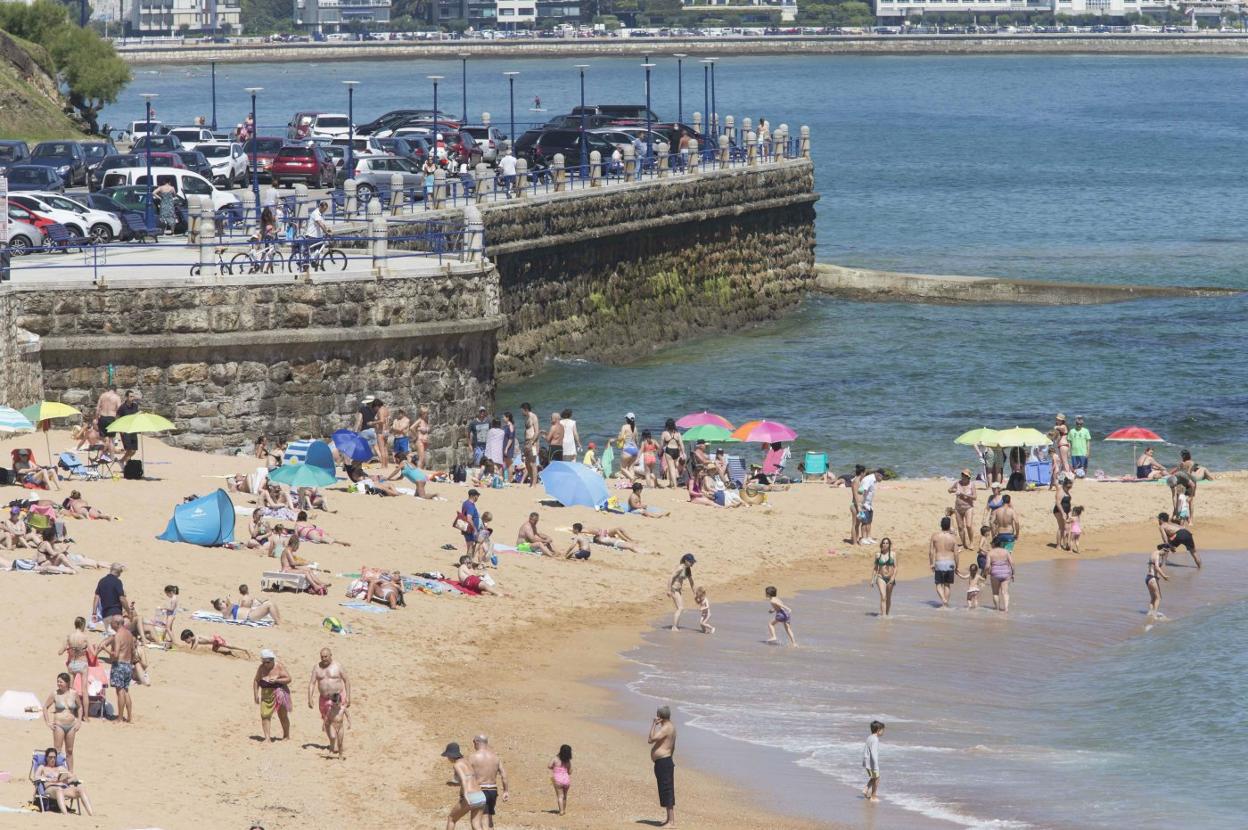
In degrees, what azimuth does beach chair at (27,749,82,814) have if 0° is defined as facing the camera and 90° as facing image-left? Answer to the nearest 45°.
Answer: approximately 315°

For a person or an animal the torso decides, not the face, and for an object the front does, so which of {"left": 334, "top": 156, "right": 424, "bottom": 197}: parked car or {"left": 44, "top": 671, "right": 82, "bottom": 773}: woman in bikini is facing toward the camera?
the woman in bikini

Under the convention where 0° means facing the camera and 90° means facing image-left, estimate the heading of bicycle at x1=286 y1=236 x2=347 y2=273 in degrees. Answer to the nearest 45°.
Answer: approximately 270°

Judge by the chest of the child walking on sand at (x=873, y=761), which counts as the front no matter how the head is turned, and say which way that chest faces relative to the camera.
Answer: to the viewer's right

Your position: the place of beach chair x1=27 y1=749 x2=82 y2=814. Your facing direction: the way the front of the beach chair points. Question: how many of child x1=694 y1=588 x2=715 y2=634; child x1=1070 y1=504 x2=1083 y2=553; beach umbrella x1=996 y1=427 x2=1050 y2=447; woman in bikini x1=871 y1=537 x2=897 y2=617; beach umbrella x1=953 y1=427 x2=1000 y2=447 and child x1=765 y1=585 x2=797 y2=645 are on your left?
6

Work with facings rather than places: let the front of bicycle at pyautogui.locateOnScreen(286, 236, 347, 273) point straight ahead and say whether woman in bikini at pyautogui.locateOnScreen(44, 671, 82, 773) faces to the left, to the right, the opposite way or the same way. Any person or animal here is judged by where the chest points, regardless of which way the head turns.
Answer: to the right

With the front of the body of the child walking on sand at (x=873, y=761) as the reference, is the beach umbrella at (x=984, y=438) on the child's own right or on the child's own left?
on the child's own left

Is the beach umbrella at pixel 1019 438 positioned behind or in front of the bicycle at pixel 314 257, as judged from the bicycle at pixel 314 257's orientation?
in front

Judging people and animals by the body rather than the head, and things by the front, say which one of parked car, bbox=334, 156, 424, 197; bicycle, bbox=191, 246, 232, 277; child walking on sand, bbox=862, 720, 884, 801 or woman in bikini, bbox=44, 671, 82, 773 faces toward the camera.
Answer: the woman in bikini

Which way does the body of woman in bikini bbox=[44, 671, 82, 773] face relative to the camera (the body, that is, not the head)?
toward the camera
